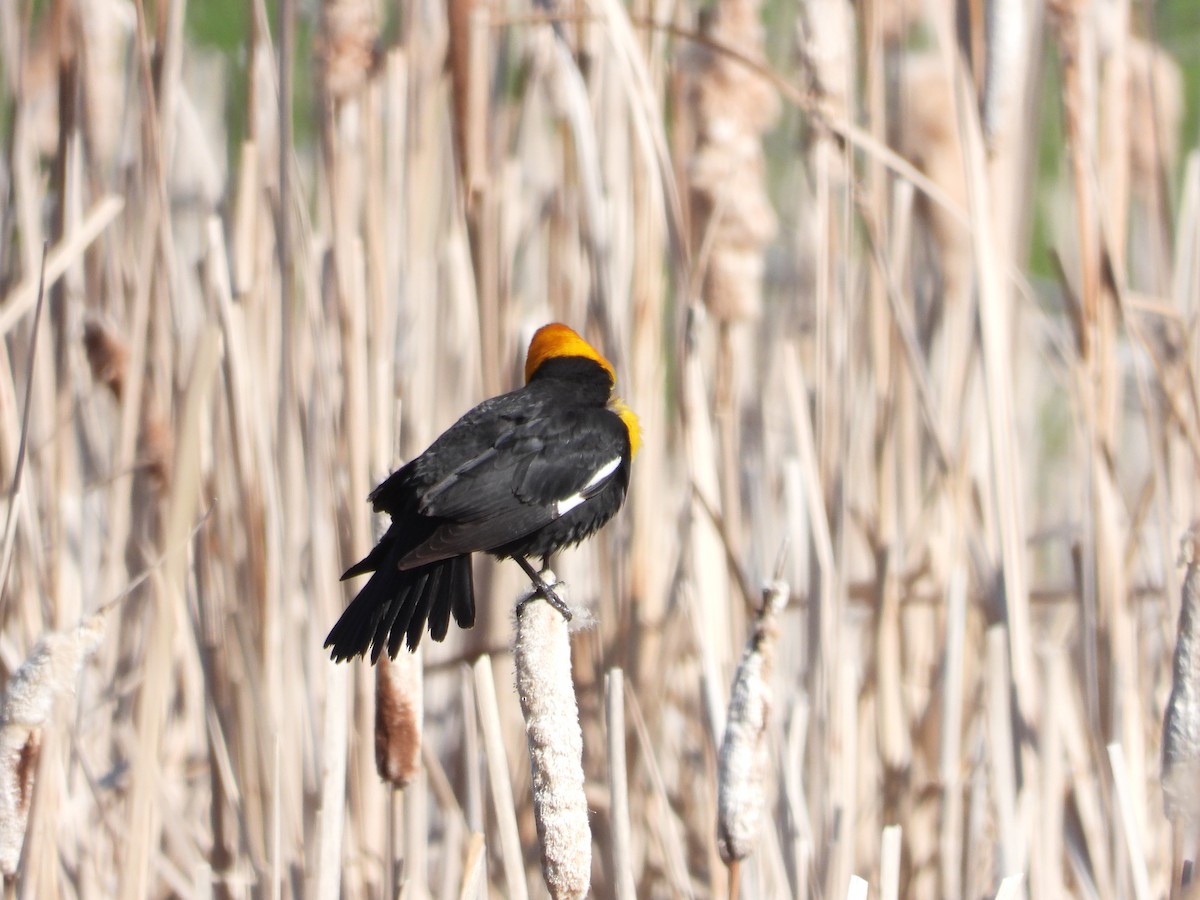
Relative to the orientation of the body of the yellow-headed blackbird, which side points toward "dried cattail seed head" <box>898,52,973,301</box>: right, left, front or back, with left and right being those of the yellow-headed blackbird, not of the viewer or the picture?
front

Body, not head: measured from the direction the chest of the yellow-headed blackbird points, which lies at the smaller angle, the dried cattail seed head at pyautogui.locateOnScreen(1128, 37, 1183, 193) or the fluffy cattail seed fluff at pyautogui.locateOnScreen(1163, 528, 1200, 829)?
the dried cattail seed head

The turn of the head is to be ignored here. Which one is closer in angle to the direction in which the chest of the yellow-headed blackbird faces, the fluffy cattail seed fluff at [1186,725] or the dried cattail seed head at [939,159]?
the dried cattail seed head

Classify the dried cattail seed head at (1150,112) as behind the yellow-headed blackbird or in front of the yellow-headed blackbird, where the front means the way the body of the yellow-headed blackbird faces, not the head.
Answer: in front

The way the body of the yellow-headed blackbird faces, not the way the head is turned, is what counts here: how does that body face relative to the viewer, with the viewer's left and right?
facing away from the viewer and to the right of the viewer
